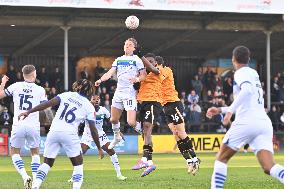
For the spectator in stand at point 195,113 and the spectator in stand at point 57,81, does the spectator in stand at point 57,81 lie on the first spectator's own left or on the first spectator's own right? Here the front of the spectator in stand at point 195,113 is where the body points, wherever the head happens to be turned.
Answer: on the first spectator's own right

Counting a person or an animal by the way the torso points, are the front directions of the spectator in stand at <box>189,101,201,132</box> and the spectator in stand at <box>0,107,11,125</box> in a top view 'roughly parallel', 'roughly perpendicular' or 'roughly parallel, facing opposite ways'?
roughly parallel

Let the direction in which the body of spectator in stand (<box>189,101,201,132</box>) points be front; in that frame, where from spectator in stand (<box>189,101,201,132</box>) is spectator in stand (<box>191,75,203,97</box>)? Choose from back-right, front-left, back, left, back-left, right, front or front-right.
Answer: back

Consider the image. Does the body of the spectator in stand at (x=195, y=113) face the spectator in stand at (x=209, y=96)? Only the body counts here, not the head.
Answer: no

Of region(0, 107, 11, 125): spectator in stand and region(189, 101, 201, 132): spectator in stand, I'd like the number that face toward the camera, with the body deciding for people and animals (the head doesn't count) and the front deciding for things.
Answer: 2

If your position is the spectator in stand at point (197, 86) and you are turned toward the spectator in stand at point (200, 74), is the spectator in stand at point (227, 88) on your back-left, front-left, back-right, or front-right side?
front-right

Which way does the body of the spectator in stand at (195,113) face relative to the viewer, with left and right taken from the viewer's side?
facing the viewer

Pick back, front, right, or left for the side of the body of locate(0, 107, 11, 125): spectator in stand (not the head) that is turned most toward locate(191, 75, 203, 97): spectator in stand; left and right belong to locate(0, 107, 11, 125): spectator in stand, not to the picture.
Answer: left

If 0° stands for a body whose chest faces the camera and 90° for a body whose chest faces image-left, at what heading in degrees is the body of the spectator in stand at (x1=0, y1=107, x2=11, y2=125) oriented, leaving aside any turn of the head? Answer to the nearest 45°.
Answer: approximately 0°

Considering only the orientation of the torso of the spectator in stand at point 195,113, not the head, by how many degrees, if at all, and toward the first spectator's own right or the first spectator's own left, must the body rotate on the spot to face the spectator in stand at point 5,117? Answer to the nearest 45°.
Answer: approximately 90° to the first spectator's own right

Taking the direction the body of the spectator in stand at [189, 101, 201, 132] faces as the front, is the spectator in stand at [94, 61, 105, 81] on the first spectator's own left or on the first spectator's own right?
on the first spectator's own right

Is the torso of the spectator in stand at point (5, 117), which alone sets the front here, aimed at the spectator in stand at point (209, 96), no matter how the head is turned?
no

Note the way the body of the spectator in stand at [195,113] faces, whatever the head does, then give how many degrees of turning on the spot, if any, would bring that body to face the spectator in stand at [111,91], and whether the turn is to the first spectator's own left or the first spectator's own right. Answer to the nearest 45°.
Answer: approximately 90° to the first spectator's own right
